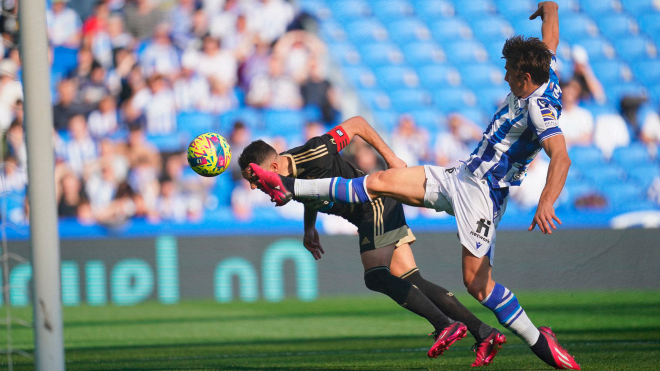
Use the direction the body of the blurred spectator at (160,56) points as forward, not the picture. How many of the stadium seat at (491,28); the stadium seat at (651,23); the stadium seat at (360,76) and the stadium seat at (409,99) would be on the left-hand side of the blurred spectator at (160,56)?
4

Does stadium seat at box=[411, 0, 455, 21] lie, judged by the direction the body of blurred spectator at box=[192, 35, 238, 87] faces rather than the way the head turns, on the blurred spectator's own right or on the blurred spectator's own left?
on the blurred spectator's own left

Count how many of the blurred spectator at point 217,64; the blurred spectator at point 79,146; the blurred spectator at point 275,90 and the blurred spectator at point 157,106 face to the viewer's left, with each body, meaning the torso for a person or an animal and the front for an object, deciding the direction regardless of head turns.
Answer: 0

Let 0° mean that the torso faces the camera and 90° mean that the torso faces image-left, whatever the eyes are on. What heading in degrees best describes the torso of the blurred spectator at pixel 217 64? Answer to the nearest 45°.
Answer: approximately 0°

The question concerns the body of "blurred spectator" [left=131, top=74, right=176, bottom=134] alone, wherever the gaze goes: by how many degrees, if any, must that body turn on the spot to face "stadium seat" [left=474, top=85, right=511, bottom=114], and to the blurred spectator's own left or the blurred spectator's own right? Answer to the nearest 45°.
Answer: approximately 90° to the blurred spectator's own left

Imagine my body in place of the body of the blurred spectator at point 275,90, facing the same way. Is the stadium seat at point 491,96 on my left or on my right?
on my left

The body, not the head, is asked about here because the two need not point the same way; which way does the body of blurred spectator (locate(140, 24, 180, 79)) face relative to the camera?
toward the camera

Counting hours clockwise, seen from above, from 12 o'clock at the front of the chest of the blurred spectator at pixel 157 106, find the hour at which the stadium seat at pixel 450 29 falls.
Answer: The stadium seat is roughly at 9 o'clock from the blurred spectator.

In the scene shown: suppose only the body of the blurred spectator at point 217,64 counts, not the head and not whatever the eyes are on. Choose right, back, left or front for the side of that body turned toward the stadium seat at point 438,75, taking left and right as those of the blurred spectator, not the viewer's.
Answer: left

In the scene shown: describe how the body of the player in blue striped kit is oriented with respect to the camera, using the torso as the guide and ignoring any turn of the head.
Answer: to the viewer's left

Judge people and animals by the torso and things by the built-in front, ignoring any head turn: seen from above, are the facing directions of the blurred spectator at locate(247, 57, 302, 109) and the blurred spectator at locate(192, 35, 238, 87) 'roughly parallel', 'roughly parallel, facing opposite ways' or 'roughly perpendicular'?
roughly parallel

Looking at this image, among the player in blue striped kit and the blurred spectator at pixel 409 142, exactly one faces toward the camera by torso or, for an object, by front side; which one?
the blurred spectator

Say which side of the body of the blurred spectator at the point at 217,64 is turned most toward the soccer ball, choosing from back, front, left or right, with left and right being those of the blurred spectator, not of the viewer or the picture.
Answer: front

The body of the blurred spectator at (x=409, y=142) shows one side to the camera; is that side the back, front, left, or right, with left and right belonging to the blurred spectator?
front

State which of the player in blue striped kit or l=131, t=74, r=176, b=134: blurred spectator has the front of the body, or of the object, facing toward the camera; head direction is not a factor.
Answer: the blurred spectator

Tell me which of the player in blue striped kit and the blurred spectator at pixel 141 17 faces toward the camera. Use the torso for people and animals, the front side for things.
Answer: the blurred spectator

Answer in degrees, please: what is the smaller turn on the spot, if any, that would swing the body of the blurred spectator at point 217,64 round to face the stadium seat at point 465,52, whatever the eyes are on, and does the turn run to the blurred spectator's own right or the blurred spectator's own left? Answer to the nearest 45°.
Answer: approximately 90° to the blurred spectator's own left
